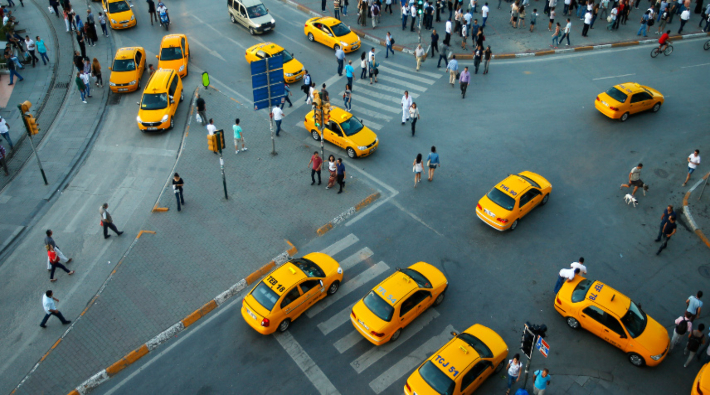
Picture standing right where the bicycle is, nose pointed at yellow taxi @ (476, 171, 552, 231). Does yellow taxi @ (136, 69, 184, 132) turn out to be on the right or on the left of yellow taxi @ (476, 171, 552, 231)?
right

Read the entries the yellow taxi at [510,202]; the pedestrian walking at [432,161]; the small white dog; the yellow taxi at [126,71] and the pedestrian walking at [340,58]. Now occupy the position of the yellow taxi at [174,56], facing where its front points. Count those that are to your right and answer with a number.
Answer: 1

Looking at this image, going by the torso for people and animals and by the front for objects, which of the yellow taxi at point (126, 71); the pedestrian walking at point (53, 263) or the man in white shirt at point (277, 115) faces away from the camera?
the man in white shirt

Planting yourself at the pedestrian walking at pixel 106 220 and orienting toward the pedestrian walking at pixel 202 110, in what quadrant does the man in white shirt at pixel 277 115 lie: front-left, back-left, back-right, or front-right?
front-right

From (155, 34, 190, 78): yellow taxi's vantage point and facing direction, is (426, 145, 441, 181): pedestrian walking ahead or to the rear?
ahead

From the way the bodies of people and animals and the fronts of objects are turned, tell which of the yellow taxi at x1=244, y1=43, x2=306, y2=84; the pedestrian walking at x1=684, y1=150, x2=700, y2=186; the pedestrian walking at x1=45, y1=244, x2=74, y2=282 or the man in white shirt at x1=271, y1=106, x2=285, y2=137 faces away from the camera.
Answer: the man in white shirt

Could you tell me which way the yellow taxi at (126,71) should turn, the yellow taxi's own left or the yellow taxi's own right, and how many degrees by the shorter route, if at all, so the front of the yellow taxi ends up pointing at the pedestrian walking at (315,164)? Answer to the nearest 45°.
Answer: approximately 45° to the yellow taxi's own left

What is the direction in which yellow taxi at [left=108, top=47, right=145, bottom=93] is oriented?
toward the camera

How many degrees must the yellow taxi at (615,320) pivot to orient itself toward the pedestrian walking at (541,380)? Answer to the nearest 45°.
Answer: approximately 45° to its right

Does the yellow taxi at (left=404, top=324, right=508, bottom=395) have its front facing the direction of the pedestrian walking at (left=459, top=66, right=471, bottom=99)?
no

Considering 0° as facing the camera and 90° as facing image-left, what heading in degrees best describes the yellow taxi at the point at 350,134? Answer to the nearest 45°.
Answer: approximately 315°

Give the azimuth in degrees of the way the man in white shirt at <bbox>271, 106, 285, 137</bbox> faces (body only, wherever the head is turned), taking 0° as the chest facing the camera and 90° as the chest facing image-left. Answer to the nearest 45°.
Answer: approximately 180°

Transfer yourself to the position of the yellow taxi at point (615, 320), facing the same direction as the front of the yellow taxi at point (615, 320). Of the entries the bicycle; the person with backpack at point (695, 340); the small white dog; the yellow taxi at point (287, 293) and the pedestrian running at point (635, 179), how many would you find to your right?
1

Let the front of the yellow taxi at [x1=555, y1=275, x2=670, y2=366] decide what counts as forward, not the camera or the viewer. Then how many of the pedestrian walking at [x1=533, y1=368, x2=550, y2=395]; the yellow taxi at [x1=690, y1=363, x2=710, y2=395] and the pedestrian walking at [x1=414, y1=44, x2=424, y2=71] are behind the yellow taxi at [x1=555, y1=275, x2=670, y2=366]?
1

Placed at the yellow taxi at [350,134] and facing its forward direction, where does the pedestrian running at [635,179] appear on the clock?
The pedestrian running is roughly at 11 o'clock from the yellow taxi.

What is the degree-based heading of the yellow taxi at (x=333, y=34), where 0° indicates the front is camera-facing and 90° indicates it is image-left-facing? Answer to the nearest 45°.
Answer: approximately 315°

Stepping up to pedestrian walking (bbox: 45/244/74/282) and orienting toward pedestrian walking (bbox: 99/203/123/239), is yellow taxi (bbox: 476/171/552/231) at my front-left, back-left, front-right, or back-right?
front-right

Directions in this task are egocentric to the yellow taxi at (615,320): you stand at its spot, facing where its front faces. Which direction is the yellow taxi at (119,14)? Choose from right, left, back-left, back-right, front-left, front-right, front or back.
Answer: back-right

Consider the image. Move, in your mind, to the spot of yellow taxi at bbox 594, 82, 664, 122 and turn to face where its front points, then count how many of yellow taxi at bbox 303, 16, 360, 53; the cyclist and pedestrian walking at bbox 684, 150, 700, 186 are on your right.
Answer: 1

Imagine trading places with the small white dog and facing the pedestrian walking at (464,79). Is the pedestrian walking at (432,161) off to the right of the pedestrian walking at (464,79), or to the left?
left
